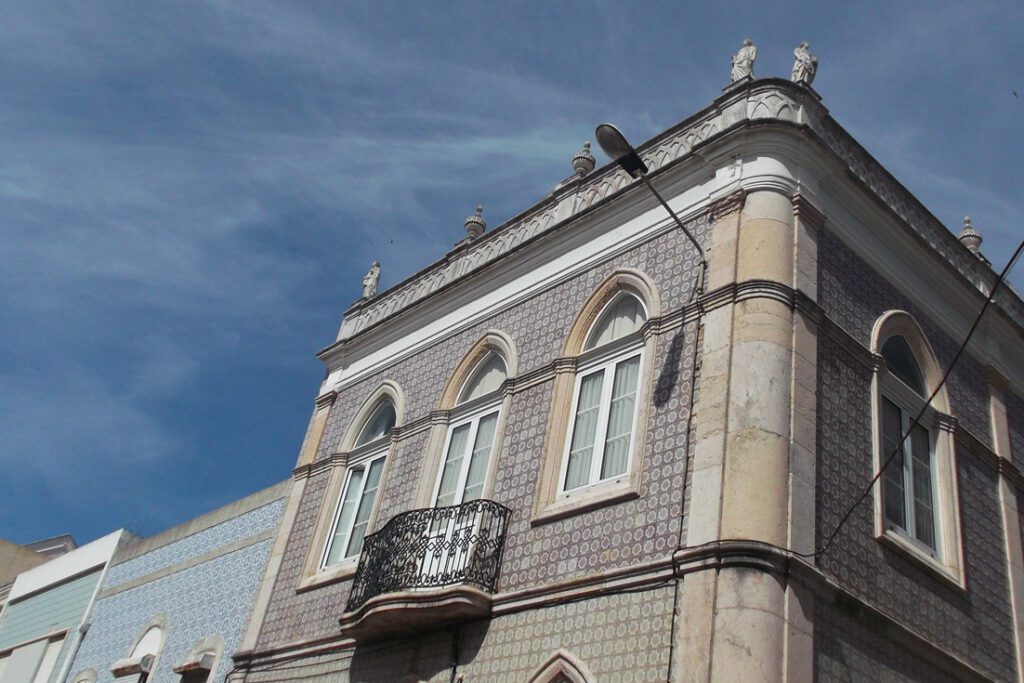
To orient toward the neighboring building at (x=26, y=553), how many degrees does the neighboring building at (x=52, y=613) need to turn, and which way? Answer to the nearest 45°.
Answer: approximately 135° to its right

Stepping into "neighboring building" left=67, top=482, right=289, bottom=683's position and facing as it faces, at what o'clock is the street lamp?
The street lamp is roughly at 10 o'clock from the neighboring building.

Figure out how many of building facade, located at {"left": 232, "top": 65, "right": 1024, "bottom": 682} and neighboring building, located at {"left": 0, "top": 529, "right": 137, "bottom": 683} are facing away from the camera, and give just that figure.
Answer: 0

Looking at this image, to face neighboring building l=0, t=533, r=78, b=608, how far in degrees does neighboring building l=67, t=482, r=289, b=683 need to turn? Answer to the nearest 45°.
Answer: approximately 135° to its right

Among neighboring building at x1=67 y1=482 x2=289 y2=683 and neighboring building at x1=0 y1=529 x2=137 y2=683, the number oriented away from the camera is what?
0

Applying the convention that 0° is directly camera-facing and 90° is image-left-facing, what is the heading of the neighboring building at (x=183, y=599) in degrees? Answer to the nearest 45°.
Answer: approximately 45°

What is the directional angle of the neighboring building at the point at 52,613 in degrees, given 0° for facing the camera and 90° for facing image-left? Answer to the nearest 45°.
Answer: approximately 45°

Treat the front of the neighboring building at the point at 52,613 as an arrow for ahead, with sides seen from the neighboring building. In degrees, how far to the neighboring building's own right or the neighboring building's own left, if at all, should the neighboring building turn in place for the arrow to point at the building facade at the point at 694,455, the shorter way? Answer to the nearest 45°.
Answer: approximately 45° to the neighboring building's own left

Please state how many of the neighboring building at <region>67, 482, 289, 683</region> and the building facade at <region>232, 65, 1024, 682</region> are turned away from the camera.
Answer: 0
